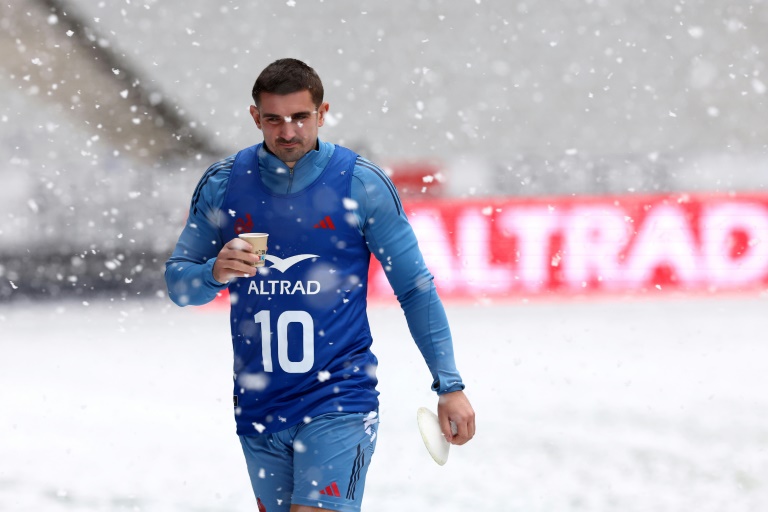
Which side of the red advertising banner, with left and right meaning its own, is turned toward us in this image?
front

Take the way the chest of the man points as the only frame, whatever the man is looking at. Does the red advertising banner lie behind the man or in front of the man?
behind

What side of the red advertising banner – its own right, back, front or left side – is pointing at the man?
front

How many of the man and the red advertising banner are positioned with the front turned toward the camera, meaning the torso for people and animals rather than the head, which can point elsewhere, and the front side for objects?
2
